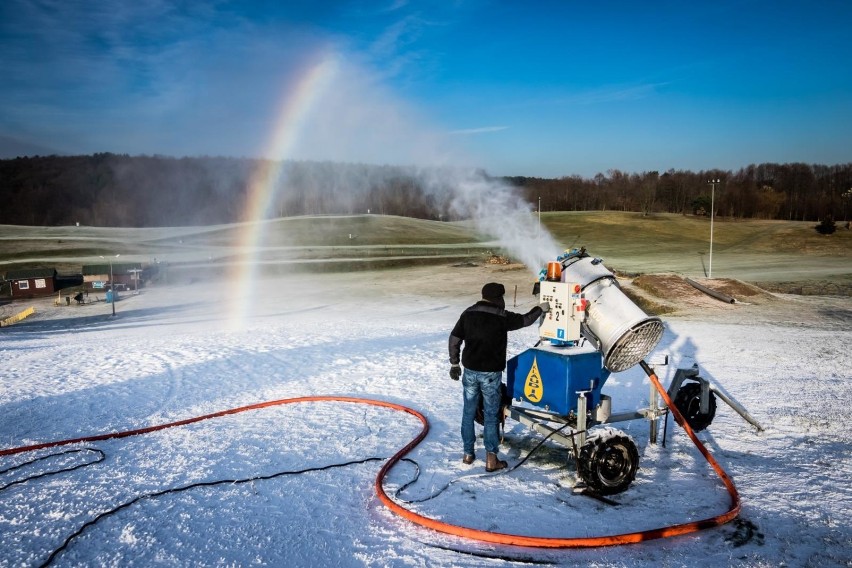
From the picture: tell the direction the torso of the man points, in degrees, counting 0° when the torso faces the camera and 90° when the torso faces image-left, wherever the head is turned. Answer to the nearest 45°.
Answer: approximately 225°

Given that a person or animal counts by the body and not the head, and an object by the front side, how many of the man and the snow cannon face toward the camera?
0

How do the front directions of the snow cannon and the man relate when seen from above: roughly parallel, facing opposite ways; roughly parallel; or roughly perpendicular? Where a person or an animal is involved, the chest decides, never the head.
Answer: roughly perpendicular

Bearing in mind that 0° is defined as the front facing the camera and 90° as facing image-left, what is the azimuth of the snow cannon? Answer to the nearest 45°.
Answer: approximately 135°

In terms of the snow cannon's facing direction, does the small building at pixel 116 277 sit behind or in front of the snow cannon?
in front

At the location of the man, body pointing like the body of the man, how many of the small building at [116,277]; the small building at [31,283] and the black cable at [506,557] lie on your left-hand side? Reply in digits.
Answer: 2

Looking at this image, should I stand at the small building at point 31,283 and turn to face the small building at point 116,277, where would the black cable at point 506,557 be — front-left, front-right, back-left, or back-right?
front-right

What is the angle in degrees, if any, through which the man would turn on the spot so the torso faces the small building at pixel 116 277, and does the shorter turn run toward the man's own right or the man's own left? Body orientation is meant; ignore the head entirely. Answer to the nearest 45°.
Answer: approximately 90° to the man's own left

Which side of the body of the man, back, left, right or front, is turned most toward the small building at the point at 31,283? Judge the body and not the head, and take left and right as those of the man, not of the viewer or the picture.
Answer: left

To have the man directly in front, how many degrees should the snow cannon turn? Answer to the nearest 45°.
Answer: approximately 45° to its left

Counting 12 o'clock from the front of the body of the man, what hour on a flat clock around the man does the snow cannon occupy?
The snow cannon is roughly at 1 o'clock from the man.

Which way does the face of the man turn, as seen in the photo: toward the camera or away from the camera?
away from the camera
